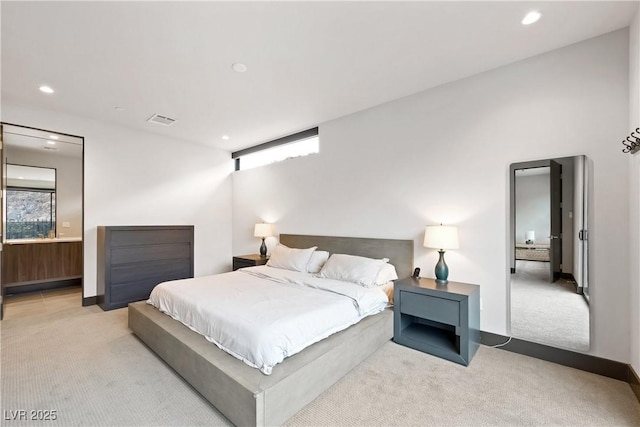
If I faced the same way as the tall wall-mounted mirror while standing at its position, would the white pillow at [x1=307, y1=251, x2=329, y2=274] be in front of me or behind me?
in front

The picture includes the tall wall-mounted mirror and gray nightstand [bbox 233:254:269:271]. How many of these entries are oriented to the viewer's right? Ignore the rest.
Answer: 0

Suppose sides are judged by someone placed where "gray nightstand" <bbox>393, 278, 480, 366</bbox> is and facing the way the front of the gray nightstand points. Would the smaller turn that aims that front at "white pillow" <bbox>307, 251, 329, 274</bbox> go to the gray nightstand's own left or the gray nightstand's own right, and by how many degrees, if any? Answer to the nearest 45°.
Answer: approximately 45° to the gray nightstand's own right

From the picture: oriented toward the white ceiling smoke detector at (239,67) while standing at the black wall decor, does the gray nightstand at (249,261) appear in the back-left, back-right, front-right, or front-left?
front-right

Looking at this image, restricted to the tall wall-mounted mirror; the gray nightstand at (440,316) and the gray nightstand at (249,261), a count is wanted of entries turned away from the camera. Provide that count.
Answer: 0

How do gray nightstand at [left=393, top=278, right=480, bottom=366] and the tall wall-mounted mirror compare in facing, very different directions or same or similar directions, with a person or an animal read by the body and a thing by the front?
same or similar directions

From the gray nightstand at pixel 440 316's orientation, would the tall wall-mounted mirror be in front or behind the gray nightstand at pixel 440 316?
behind

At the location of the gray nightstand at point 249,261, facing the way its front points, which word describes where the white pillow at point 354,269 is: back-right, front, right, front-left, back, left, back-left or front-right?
left

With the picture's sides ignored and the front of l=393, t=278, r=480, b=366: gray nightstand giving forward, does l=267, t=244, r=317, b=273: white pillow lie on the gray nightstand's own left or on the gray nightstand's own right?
on the gray nightstand's own right

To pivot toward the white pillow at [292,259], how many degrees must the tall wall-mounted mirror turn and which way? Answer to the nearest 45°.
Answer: approximately 45° to its right

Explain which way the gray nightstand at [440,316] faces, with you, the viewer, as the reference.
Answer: facing the viewer and to the left of the viewer

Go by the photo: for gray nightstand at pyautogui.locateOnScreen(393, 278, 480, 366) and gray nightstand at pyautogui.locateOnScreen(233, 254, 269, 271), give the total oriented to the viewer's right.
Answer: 0

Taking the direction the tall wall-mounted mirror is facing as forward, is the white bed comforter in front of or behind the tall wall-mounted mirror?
in front
